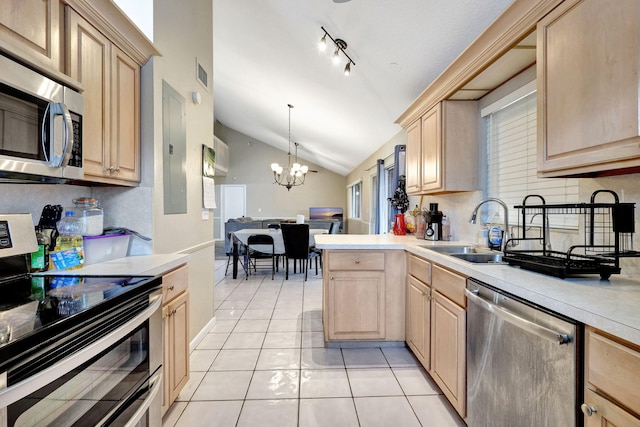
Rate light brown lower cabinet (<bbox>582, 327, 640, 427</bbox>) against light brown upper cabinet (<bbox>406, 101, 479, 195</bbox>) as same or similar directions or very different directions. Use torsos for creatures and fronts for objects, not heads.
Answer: same or similar directions

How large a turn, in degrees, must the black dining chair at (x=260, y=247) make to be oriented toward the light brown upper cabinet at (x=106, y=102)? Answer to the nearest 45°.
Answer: approximately 180°

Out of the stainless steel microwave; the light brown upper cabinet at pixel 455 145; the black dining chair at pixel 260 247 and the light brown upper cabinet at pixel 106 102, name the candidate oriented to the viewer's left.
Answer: the light brown upper cabinet at pixel 455 145

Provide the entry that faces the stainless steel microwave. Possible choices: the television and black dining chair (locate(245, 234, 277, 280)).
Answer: the television

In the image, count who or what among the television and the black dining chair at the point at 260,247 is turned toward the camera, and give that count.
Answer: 1

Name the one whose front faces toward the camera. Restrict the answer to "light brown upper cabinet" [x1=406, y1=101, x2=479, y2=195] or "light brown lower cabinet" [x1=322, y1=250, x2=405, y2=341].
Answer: the light brown lower cabinet

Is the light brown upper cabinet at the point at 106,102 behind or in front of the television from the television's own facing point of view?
in front

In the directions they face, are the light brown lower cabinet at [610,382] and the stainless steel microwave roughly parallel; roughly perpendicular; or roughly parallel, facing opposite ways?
roughly parallel, facing opposite ways

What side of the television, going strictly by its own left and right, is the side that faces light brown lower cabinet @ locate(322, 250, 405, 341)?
front

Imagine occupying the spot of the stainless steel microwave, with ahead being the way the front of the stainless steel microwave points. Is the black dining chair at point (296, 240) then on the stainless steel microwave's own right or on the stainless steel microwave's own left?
on the stainless steel microwave's own left

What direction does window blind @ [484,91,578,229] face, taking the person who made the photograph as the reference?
facing the viewer and to the left of the viewer

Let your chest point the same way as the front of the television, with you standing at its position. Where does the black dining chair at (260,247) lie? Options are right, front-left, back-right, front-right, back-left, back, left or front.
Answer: front

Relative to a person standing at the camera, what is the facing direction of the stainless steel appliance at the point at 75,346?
facing the viewer and to the right of the viewer

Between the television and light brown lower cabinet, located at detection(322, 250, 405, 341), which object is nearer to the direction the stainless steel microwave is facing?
the light brown lower cabinet

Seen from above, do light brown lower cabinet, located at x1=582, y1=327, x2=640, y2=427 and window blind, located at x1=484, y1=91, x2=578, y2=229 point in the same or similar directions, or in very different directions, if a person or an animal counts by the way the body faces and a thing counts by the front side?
same or similar directions

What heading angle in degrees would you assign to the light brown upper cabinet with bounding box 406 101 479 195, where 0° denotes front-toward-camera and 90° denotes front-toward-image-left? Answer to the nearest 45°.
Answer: approximately 90°

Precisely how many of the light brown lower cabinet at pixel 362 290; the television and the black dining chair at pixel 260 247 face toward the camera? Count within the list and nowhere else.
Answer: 2

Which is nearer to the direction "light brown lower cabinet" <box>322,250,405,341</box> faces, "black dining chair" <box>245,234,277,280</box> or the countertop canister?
the countertop canister

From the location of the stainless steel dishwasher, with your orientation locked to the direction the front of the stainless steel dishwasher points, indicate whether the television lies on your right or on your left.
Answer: on your right
